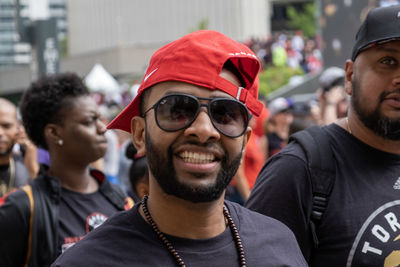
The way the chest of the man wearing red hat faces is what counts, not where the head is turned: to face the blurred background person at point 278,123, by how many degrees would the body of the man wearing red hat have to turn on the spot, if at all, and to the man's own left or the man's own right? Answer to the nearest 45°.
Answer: approximately 180°

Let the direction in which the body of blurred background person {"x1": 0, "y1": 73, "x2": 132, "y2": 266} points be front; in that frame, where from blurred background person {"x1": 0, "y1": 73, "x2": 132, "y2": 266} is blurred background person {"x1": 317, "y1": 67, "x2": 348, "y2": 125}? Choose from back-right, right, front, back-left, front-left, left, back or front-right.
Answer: left

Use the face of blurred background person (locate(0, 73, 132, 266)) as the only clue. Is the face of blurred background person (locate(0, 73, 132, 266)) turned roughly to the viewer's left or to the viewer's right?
to the viewer's right

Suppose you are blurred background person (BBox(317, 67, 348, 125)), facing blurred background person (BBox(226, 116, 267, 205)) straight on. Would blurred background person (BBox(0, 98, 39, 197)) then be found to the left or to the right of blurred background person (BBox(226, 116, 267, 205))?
left
